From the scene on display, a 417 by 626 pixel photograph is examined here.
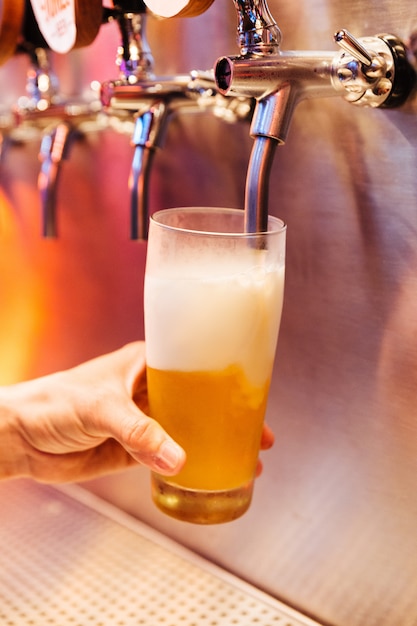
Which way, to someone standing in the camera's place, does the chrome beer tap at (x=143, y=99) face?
facing to the left of the viewer

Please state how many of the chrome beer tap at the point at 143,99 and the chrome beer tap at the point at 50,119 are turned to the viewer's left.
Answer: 2

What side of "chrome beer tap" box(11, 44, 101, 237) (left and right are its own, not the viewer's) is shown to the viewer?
left
